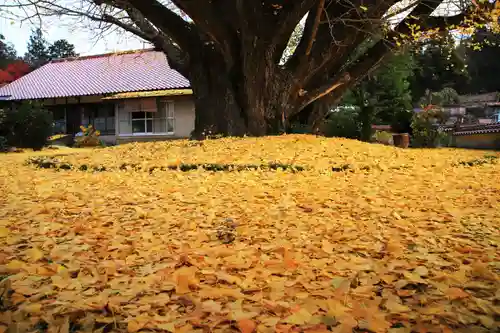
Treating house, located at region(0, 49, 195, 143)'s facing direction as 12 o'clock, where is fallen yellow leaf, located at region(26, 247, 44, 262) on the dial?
The fallen yellow leaf is roughly at 12 o'clock from the house.

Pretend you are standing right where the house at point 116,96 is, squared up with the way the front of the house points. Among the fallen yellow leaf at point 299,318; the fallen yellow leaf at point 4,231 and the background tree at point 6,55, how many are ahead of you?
2

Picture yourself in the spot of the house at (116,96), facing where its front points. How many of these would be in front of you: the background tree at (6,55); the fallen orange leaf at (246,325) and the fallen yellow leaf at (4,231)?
2

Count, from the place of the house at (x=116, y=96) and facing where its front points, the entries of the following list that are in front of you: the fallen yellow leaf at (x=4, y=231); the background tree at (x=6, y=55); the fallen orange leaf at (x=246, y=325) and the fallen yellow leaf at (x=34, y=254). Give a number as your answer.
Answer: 3

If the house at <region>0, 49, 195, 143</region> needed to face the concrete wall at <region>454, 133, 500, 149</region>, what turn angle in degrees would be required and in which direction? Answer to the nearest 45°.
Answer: approximately 45° to its left

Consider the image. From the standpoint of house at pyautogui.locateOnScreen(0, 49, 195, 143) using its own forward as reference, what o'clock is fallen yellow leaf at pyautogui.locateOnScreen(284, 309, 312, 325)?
The fallen yellow leaf is roughly at 12 o'clock from the house.

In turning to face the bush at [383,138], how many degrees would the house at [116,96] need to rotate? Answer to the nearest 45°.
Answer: approximately 45° to its left

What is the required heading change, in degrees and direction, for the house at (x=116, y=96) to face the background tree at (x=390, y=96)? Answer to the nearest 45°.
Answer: approximately 90° to its left

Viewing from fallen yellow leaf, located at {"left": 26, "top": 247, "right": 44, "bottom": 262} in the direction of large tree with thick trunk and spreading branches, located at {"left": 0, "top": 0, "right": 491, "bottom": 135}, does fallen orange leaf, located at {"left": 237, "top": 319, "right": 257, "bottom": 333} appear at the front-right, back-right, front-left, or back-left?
back-right

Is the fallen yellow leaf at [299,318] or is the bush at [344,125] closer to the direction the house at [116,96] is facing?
the fallen yellow leaf

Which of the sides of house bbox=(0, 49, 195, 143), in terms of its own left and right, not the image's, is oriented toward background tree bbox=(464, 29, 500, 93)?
left

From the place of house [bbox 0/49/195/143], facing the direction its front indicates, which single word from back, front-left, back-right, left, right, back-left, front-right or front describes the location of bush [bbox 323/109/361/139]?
front-left
